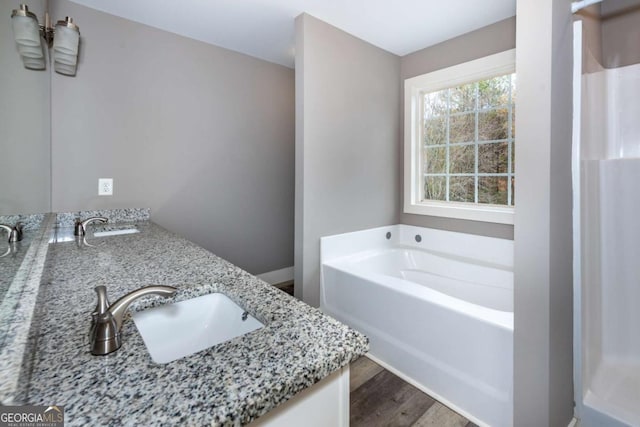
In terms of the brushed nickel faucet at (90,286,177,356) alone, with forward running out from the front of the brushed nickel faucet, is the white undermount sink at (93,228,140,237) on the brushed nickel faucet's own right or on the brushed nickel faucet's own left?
on the brushed nickel faucet's own left

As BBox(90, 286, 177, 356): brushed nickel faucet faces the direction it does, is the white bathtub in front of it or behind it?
in front

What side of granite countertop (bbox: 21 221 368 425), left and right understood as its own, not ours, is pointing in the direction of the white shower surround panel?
front

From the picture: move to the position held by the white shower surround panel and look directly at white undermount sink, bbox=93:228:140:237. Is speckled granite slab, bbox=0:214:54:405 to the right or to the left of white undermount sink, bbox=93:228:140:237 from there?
left

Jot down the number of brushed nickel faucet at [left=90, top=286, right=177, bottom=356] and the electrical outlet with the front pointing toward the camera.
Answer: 1

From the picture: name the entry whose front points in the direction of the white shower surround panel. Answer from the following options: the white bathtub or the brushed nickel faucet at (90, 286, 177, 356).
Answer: the brushed nickel faucet

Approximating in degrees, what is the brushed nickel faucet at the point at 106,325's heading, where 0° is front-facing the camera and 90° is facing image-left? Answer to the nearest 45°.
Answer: approximately 270°

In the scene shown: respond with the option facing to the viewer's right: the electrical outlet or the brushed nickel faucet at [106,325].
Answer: the brushed nickel faucet

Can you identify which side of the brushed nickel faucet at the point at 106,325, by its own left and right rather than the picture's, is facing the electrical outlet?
left

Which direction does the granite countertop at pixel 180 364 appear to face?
to the viewer's right

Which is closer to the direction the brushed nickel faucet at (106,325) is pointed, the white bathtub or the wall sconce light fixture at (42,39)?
the white bathtub

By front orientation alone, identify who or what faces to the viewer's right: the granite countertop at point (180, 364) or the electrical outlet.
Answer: the granite countertop

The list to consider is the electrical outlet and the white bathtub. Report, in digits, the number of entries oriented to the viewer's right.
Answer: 0

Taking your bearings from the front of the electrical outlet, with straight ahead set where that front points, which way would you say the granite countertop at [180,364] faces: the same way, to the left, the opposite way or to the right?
to the left
